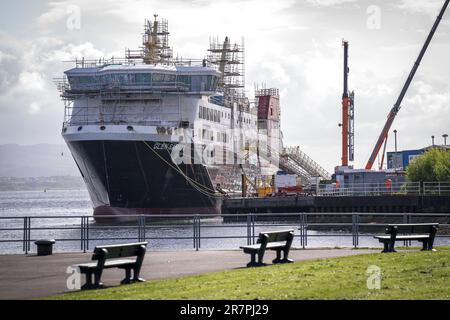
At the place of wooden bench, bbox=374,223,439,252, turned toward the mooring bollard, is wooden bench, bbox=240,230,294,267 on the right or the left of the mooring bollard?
left

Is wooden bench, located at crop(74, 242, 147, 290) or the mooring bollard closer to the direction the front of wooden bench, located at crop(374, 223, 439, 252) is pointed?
the mooring bollard

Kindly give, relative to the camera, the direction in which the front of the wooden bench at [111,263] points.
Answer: facing away from the viewer and to the left of the viewer

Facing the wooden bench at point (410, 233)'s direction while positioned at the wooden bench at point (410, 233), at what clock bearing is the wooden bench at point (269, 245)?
the wooden bench at point (269, 245) is roughly at 9 o'clock from the wooden bench at point (410, 233).

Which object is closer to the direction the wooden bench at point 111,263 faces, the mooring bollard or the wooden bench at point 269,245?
the mooring bollard

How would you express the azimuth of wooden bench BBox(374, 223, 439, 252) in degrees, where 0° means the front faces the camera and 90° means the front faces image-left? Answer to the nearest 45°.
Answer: approximately 135°
